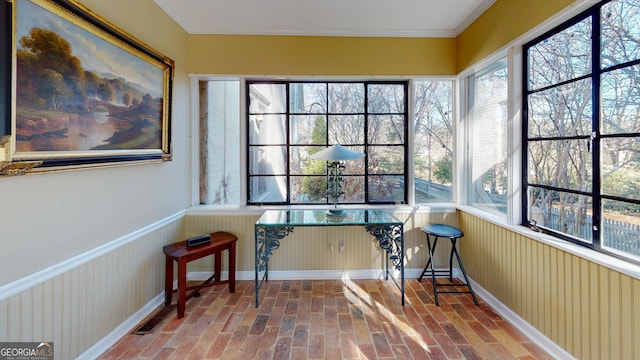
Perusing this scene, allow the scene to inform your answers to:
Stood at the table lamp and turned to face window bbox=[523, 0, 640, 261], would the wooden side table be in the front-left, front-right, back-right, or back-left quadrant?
back-right

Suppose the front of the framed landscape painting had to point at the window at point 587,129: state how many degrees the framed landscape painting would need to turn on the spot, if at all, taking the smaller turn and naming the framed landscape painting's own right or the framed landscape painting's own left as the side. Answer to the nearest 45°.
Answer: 0° — it already faces it

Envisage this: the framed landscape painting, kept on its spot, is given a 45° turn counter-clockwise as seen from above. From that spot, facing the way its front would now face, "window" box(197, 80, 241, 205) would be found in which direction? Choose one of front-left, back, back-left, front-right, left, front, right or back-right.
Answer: front-left

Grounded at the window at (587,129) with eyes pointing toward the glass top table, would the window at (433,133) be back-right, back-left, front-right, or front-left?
front-right

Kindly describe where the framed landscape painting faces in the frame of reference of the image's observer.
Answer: facing the viewer and to the right of the viewer

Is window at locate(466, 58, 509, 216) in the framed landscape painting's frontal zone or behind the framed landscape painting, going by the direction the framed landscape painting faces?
frontal zone

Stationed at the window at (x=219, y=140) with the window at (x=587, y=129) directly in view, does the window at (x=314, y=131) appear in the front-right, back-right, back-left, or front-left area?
front-left

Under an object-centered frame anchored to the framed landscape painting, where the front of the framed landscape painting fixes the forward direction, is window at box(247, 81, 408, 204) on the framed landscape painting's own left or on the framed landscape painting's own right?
on the framed landscape painting's own left

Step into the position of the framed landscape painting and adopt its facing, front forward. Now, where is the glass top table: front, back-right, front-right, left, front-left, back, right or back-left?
front-left
